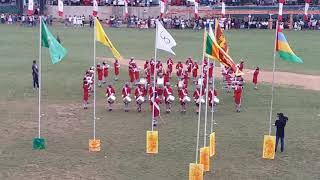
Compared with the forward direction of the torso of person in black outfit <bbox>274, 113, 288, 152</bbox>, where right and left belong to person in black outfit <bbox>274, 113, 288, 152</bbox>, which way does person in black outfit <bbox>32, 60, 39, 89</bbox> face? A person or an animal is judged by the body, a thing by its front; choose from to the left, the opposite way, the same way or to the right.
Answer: to the right

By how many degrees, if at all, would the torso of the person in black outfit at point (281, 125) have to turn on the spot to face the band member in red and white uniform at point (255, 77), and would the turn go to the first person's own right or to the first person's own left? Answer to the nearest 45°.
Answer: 0° — they already face them

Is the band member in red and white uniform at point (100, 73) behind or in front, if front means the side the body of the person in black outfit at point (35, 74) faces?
in front

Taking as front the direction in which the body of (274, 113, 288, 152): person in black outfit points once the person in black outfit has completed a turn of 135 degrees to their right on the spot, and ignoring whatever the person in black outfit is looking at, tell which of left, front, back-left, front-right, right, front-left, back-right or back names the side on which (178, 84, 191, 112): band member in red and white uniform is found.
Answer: back

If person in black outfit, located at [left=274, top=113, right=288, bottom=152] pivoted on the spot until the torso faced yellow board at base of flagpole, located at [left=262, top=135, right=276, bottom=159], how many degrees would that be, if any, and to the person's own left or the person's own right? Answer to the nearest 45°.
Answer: approximately 135° to the person's own left

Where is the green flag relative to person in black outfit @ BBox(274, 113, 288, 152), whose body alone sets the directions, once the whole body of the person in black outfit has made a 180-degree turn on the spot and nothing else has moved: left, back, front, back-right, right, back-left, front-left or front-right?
right

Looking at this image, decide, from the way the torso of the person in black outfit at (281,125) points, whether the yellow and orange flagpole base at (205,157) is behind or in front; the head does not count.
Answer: behind

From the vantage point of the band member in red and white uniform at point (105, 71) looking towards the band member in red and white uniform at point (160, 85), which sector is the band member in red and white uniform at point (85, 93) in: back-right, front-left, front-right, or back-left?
front-right

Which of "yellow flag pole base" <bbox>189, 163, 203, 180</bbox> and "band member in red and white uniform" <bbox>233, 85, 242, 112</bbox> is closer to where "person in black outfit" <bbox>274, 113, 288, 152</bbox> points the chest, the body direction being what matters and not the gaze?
the band member in red and white uniform

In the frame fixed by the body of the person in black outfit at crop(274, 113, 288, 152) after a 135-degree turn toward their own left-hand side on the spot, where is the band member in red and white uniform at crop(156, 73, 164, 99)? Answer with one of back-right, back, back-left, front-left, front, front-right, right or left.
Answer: right

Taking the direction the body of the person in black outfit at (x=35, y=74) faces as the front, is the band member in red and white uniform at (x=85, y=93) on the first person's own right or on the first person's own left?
on the first person's own right

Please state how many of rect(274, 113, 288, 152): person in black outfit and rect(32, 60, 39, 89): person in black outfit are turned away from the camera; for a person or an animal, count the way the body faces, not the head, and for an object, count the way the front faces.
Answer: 1

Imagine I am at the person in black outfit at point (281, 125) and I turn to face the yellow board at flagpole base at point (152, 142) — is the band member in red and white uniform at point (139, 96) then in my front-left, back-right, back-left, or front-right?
front-right

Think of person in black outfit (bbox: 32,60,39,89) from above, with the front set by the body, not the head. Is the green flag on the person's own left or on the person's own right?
on the person's own right

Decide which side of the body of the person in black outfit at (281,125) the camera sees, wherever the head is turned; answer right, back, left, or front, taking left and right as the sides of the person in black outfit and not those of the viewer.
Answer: back

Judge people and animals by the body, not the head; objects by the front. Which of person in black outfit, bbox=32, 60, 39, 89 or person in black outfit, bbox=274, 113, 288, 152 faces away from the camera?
person in black outfit, bbox=274, 113, 288, 152

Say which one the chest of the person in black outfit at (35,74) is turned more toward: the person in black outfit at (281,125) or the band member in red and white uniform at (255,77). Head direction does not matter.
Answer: the band member in red and white uniform

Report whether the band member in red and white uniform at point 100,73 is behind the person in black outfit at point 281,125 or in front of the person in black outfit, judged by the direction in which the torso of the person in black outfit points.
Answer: in front

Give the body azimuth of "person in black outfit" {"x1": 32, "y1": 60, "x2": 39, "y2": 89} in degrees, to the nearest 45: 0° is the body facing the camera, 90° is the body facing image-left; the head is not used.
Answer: approximately 270°
